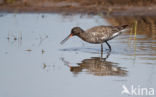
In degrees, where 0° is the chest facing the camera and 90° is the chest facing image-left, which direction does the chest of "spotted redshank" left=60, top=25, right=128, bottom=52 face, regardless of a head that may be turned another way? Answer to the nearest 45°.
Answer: approximately 90°
